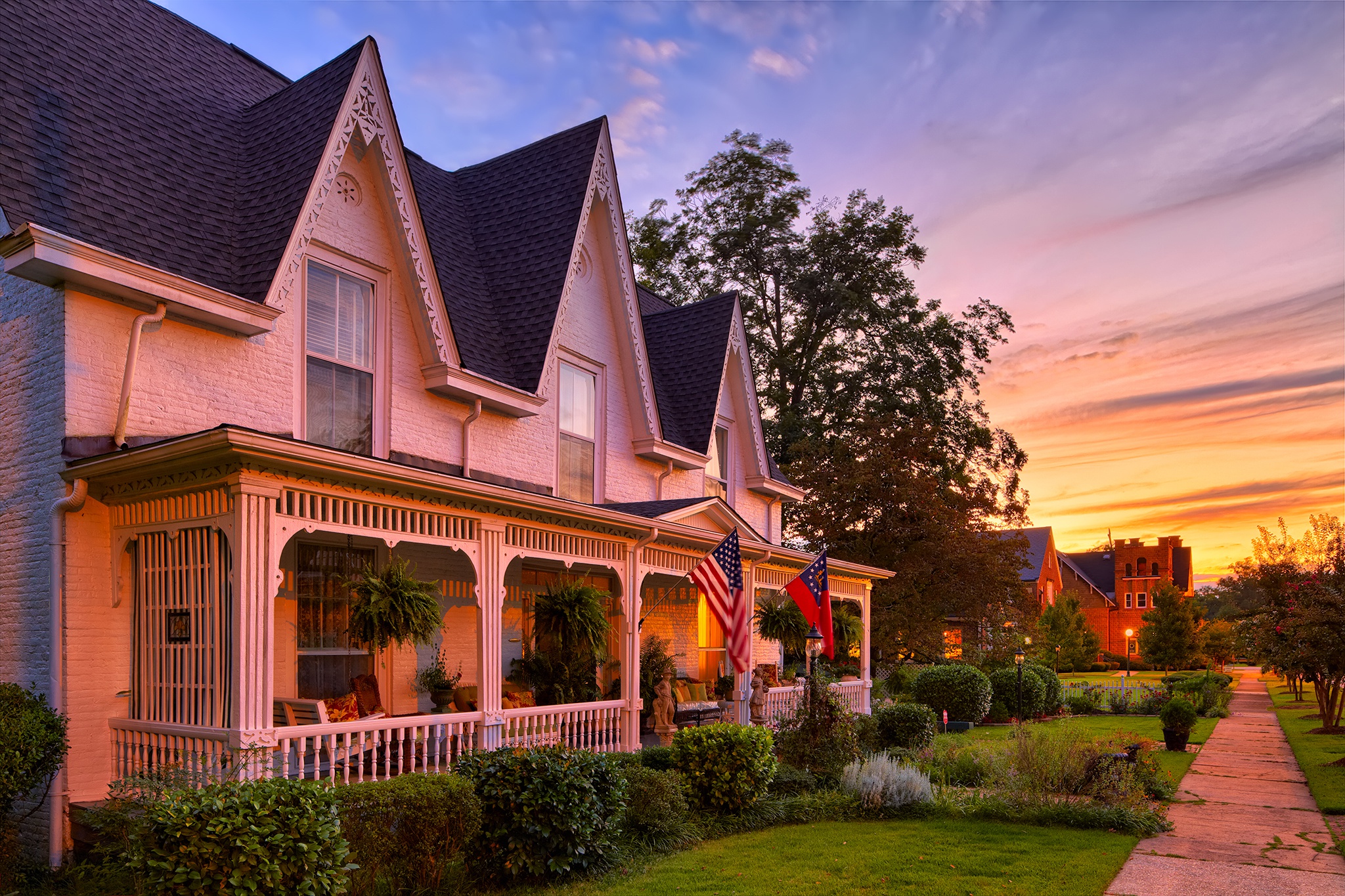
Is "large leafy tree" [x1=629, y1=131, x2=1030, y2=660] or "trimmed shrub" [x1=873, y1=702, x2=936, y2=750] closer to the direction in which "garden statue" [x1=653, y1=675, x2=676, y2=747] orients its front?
the trimmed shrub

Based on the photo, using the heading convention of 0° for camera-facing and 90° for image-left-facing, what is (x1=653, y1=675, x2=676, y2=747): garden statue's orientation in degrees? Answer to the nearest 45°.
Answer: approximately 315°

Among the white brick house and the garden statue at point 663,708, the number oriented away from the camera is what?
0

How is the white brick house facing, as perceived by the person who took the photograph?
facing the viewer and to the right of the viewer

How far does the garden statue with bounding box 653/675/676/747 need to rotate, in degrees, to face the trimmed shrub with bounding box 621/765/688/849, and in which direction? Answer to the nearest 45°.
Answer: approximately 45° to its right
